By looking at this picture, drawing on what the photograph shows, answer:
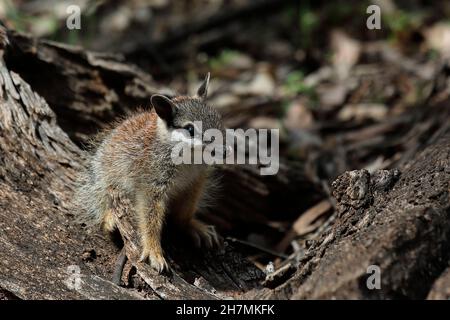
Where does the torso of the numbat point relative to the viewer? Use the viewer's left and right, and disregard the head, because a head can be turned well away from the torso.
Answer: facing the viewer and to the right of the viewer
